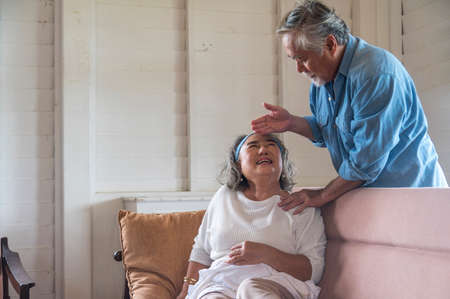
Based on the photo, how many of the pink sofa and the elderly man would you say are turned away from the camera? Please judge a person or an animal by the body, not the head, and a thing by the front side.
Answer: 0

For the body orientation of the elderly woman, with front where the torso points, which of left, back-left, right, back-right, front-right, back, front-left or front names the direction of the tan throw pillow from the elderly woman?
back-right

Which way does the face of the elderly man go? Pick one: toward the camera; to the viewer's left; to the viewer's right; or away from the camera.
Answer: to the viewer's left

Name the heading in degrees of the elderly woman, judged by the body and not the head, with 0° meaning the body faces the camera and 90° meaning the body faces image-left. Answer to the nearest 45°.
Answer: approximately 0°

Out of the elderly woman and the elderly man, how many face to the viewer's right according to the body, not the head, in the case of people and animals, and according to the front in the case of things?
0

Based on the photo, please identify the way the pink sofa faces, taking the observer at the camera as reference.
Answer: facing the viewer

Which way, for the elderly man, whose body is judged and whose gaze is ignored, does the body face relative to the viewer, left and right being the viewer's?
facing the viewer and to the left of the viewer
